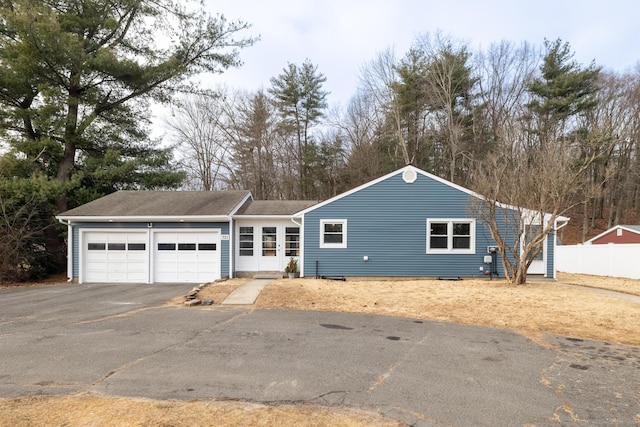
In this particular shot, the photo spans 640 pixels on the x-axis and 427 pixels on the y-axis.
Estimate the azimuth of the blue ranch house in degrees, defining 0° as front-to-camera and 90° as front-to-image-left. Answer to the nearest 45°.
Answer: approximately 0°

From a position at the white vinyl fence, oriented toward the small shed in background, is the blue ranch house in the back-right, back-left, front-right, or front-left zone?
back-left

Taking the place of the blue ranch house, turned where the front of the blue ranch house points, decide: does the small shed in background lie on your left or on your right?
on your left

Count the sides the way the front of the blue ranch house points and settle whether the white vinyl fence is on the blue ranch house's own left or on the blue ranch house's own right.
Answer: on the blue ranch house's own left

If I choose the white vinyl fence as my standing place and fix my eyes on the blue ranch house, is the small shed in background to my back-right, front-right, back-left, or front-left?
back-right
